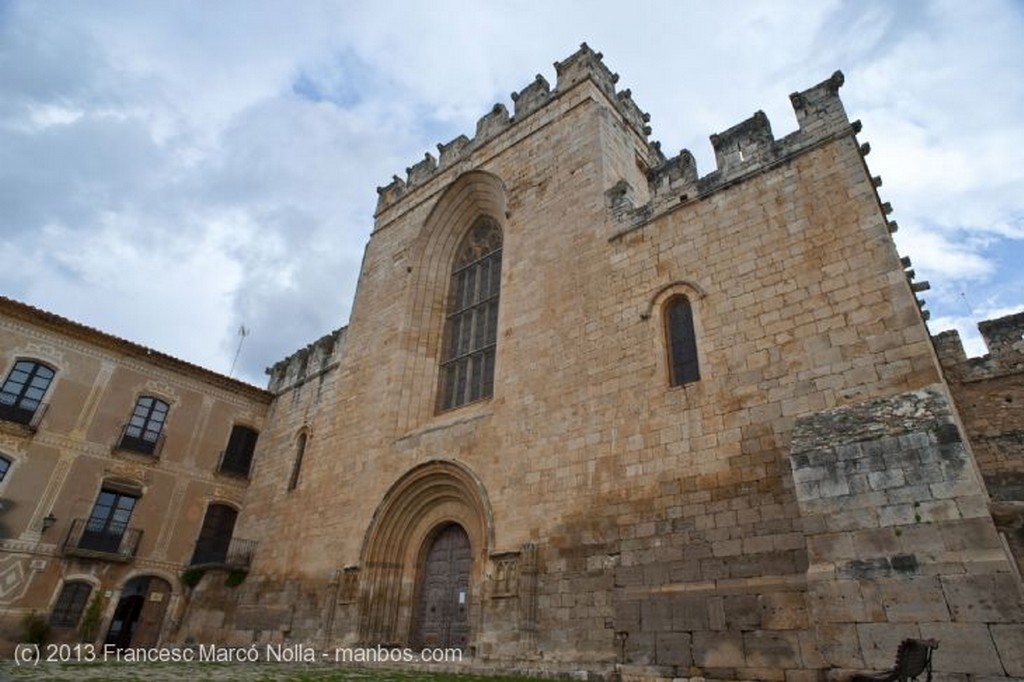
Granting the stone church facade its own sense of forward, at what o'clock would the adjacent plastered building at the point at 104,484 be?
The adjacent plastered building is roughly at 2 o'clock from the stone church facade.

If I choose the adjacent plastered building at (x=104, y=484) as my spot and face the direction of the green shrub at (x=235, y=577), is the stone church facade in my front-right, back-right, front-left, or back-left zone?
front-right

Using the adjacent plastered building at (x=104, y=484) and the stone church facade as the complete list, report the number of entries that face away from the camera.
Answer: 0

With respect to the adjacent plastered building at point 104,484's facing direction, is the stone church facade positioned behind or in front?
in front

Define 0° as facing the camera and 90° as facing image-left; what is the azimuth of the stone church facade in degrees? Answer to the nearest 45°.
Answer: approximately 45°

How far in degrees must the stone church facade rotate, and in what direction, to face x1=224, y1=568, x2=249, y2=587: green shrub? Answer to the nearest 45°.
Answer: approximately 90° to its right

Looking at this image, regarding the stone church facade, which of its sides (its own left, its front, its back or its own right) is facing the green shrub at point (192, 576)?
right

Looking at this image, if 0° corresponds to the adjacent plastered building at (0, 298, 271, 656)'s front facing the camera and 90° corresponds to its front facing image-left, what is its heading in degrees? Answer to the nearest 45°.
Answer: approximately 315°
